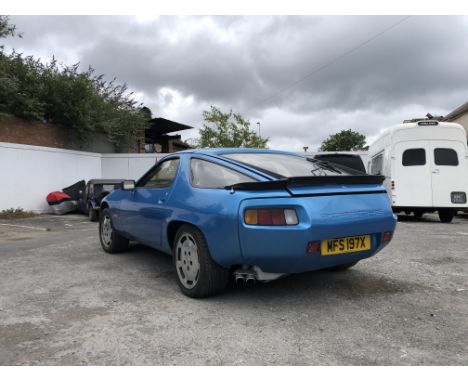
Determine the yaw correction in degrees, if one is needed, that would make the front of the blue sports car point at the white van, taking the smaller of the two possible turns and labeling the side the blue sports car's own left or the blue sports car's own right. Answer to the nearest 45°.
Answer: approximately 90° to the blue sports car's own right

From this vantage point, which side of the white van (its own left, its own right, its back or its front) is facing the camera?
back

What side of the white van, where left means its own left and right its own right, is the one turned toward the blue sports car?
back

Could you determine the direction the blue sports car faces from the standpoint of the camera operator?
facing away from the viewer and to the left of the viewer

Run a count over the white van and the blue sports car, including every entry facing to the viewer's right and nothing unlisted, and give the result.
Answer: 0
